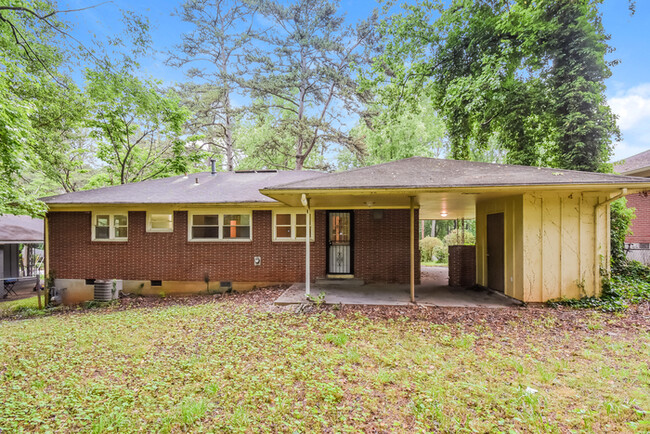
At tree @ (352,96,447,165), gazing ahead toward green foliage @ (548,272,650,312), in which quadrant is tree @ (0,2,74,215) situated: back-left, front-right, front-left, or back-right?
front-right

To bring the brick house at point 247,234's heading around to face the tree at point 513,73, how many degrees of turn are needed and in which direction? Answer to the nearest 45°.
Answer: approximately 90° to its right

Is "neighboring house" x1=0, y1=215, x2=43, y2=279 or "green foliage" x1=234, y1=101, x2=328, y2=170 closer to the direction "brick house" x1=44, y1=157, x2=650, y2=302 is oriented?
the green foliage

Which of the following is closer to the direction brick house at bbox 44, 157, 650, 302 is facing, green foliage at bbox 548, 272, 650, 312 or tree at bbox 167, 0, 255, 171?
the tree
